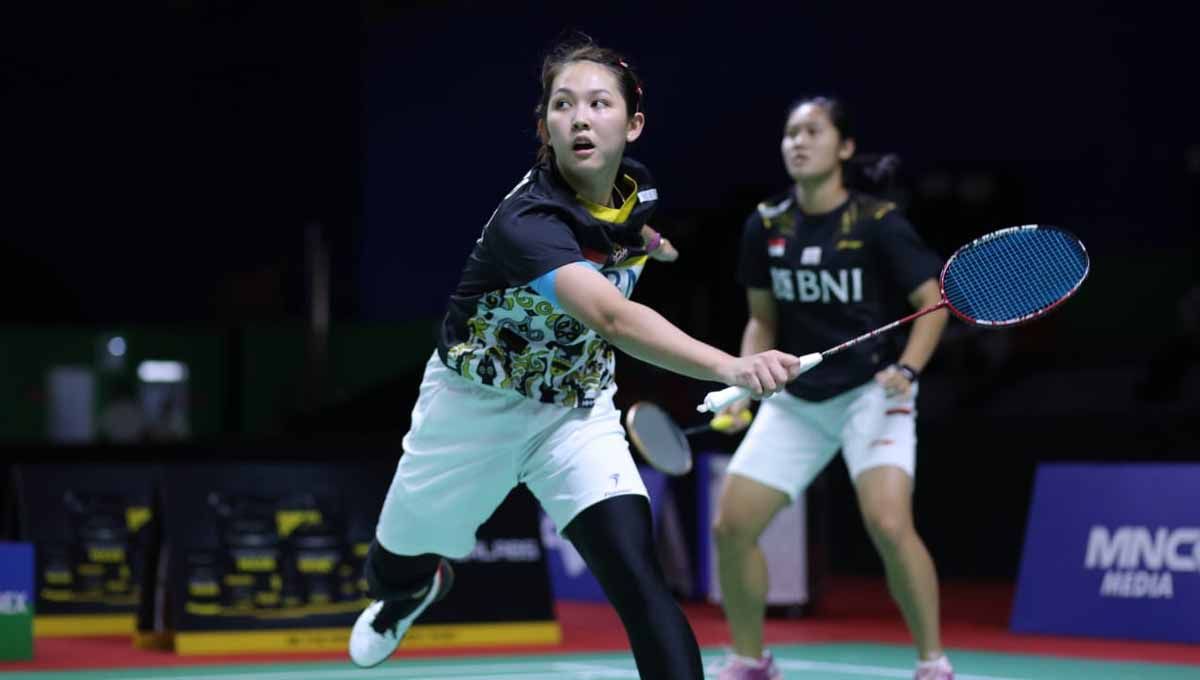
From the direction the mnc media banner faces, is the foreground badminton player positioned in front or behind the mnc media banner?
in front

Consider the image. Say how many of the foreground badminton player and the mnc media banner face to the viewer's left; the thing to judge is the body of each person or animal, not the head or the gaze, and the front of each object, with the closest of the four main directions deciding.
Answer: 0

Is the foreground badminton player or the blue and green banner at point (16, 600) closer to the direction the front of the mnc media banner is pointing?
the foreground badminton player

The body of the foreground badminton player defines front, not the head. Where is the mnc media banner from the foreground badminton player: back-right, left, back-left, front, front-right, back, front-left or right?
left

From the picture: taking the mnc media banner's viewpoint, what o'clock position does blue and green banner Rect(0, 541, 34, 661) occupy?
The blue and green banner is roughly at 2 o'clock from the mnc media banner.

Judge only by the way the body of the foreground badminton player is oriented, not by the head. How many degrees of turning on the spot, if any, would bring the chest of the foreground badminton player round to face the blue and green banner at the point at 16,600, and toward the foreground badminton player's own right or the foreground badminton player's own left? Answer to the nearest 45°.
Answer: approximately 180°

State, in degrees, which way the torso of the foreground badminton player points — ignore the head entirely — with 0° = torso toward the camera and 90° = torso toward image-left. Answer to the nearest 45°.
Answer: approximately 315°

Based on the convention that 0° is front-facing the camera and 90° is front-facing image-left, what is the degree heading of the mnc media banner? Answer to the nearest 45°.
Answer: approximately 0°
